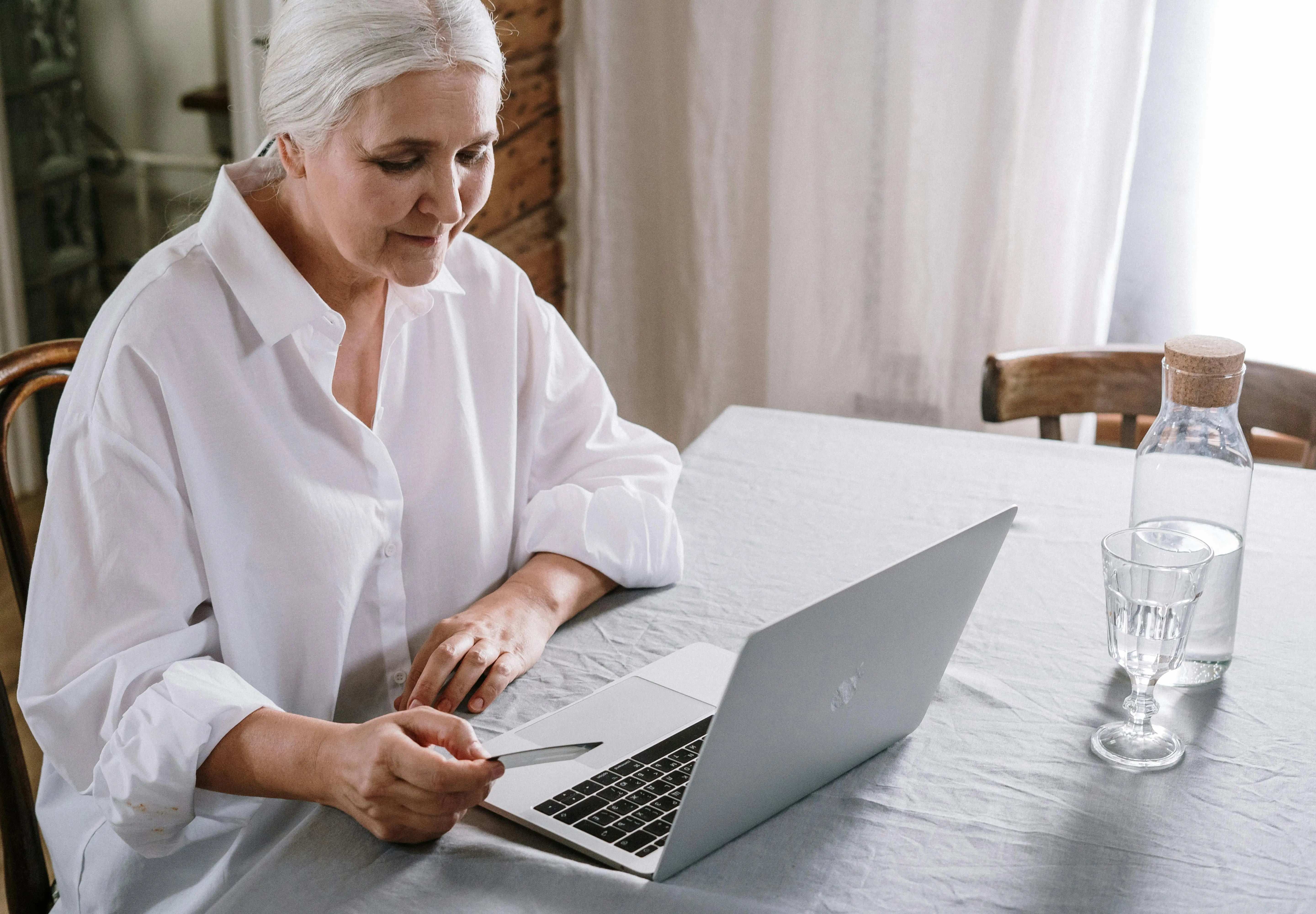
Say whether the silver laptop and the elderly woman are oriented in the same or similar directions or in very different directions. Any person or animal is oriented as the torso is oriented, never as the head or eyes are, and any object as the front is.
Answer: very different directions

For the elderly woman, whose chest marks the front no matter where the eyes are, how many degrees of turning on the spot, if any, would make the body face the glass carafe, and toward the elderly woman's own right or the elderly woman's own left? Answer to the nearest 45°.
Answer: approximately 45° to the elderly woman's own left

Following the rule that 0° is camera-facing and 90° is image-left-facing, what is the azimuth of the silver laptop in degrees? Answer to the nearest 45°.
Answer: approximately 135°
